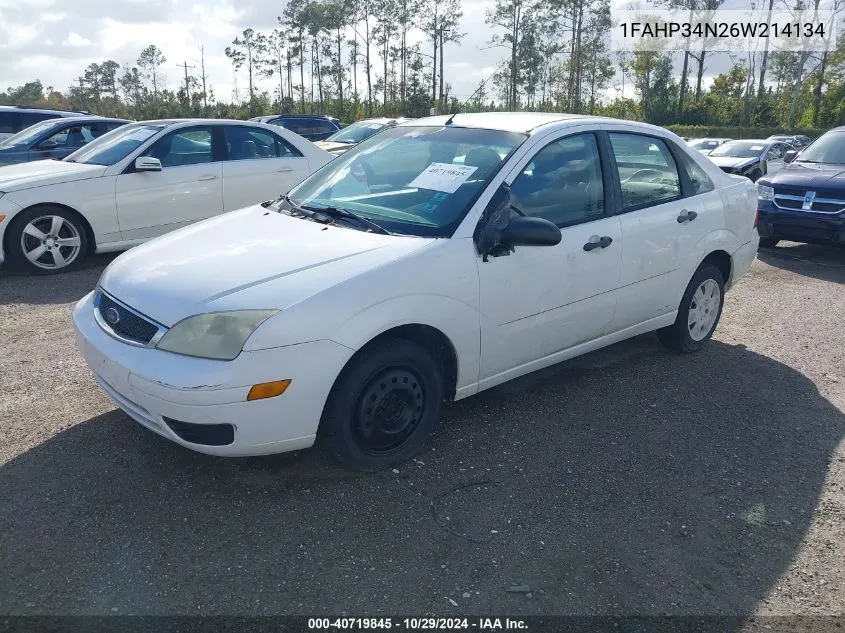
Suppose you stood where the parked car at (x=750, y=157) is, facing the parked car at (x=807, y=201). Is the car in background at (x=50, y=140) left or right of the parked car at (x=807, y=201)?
right

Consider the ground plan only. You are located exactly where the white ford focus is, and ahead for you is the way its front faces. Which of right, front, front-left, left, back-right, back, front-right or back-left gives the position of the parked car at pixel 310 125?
back-right

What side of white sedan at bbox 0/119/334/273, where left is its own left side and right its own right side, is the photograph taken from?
left

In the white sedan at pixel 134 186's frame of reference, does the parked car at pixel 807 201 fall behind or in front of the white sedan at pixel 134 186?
behind

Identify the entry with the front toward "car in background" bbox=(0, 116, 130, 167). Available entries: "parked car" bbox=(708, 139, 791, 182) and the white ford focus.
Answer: the parked car

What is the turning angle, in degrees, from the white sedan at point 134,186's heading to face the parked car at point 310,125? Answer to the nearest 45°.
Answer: approximately 90° to its right

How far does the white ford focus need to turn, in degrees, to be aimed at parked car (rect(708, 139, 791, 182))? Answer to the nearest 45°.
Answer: approximately 180°

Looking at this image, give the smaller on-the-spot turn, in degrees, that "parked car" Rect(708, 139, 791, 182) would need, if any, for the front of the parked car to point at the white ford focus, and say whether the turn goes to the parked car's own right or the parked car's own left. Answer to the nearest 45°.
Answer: approximately 45° to the parked car's own left

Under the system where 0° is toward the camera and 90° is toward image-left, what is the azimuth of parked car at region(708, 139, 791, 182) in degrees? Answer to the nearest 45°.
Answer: approximately 45°

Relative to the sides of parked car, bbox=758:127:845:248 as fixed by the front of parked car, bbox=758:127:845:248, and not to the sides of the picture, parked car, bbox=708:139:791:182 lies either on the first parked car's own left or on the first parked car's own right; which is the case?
on the first parked car's own right

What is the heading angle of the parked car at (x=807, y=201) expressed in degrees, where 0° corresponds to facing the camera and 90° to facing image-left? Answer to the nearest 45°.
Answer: approximately 45°
